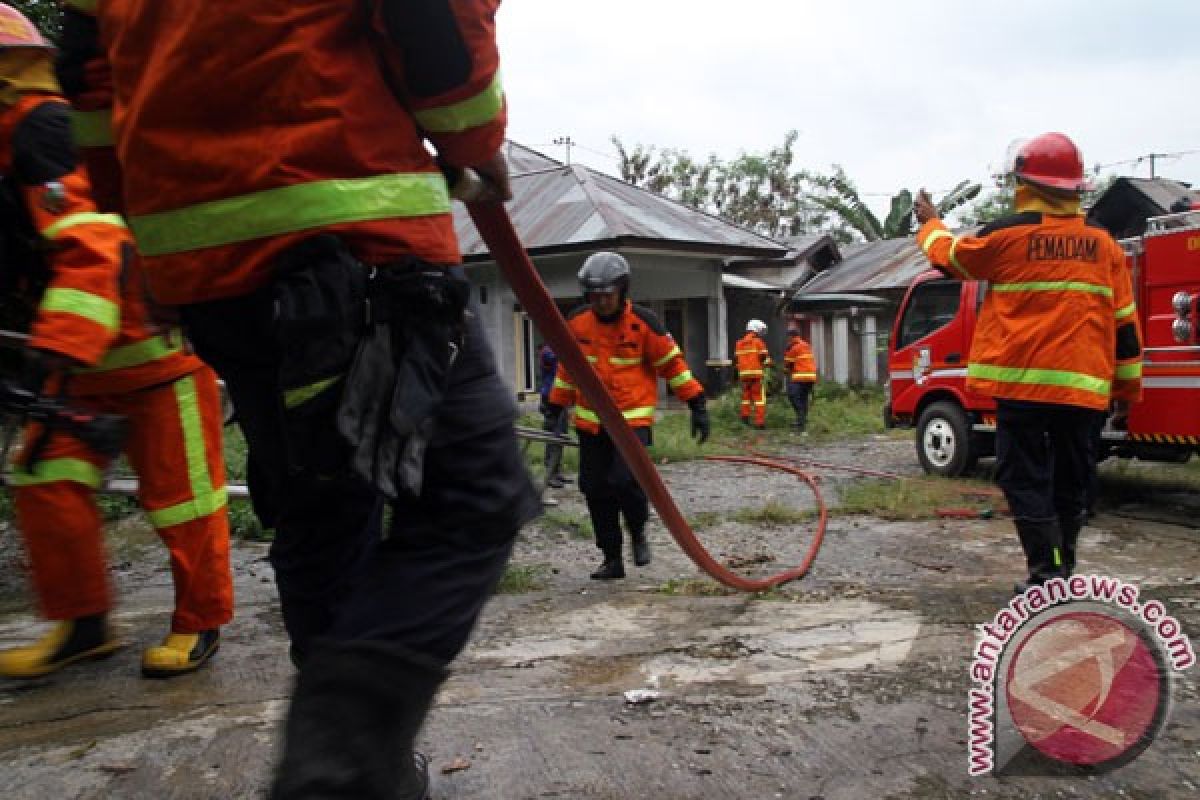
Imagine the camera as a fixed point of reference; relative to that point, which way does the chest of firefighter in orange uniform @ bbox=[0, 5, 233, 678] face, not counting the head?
to the viewer's left

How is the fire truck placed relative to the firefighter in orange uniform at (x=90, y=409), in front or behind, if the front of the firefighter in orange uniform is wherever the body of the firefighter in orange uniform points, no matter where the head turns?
behind

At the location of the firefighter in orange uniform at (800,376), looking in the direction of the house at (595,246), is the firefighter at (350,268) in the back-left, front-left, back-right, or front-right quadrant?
back-left

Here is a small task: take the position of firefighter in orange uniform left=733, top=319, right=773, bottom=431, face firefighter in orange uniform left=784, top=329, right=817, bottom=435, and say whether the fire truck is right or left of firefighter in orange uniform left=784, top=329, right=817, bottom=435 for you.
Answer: right
